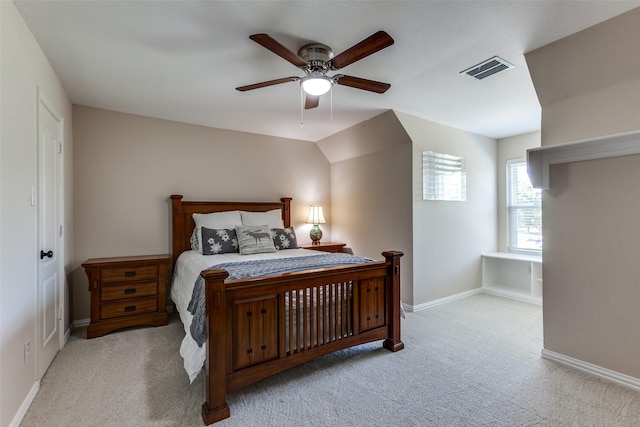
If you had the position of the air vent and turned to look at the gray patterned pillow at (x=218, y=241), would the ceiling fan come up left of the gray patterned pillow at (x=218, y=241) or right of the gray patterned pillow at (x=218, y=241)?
left

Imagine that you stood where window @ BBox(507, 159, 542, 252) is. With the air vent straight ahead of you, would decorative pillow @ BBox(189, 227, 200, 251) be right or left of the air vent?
right

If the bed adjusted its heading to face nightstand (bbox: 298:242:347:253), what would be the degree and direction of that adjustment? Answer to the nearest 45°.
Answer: approximately 135° to its left

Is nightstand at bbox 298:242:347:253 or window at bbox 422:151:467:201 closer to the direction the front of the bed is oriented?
the window

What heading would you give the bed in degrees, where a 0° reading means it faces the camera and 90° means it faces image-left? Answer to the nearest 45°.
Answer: approximately 315°
